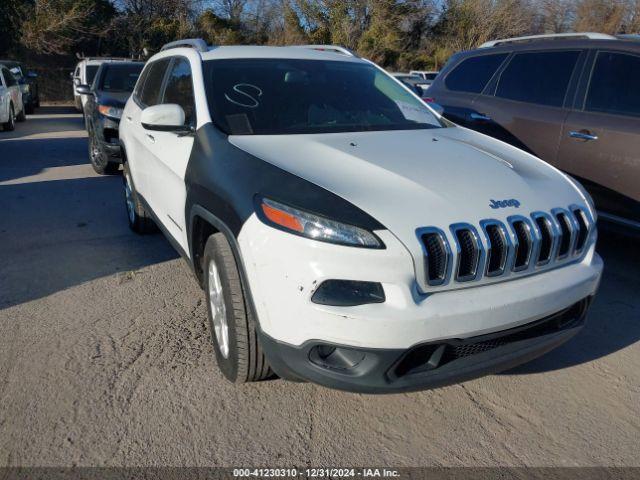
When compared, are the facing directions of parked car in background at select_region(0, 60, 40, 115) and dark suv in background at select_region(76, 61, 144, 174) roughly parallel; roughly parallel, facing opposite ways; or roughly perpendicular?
roughly parallel

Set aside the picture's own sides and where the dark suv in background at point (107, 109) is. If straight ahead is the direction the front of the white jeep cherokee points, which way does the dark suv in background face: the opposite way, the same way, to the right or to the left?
the same way

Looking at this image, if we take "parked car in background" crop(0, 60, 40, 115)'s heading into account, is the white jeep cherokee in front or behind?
in front

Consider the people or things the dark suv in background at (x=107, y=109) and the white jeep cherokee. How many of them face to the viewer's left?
0

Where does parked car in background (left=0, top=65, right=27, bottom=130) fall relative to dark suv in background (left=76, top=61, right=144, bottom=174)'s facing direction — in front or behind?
behind

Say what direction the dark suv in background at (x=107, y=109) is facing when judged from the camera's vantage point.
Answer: facing the viewer and to the right of the viewer

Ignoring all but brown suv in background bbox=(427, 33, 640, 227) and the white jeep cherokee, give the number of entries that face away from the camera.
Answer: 0

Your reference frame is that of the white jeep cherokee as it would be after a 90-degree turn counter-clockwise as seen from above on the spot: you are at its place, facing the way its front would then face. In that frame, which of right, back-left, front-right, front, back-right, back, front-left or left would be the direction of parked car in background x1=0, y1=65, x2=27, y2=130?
left

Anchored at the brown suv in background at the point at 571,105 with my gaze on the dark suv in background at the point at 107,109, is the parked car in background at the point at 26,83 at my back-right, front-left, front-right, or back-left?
front-right

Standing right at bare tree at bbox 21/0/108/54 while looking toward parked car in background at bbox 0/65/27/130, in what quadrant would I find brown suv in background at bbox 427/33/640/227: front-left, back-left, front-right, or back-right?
front-left

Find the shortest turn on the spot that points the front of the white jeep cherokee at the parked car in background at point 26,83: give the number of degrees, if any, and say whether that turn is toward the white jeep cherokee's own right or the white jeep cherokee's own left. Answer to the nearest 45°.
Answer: approximately 180°

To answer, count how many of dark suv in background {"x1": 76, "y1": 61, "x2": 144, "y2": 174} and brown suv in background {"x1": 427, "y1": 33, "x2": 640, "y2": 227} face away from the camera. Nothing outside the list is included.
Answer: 0

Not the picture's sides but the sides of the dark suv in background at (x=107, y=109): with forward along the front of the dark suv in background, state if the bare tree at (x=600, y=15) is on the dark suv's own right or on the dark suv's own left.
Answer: on the dark suv's own left
